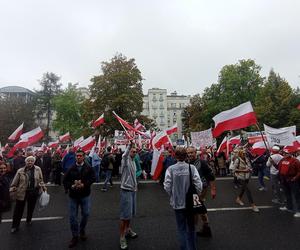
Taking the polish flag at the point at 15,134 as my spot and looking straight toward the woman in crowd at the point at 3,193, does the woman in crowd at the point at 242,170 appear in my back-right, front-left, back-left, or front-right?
front-left

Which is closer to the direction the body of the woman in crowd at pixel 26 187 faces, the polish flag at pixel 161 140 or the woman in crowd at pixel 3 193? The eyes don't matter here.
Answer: the woman in crowd

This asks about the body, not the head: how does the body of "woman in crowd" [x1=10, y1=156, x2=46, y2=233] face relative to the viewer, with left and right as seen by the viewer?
facing the viewer

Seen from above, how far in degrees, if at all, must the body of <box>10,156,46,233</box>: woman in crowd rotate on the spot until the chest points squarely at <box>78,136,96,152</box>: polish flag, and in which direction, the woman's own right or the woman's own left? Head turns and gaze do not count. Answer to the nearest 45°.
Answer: approximately 135° to the woman's own left

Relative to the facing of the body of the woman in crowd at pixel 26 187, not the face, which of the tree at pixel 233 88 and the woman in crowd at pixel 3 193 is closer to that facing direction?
the woman in crowd

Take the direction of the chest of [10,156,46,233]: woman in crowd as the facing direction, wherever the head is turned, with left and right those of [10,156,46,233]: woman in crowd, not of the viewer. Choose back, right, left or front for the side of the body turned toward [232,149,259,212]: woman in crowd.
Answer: left

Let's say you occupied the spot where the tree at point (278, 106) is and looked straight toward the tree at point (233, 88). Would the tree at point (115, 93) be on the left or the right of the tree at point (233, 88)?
left

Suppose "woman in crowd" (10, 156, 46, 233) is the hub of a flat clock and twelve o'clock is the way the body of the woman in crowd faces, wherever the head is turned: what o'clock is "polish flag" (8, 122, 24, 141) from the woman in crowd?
The polish flag is roughly at 6 o'clock from the woman in crowd.

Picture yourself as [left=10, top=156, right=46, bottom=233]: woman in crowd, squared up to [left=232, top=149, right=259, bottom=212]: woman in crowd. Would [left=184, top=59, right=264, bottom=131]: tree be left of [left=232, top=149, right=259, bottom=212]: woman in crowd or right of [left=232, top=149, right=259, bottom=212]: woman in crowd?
left

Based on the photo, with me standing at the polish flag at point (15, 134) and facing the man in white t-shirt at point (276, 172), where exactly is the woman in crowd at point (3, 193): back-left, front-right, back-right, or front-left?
front-right

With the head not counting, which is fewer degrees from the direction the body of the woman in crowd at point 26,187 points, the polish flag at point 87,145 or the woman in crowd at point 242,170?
the woman in crowd

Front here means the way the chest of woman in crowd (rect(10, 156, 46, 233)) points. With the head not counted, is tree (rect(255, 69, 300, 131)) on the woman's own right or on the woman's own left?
on the woman's own left

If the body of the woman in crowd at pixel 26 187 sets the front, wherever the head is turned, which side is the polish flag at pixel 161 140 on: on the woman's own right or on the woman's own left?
on the woman's own left
